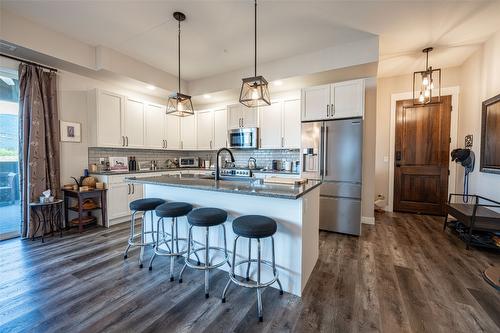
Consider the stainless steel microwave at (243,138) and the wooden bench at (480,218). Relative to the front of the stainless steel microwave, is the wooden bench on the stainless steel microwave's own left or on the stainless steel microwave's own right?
on the stainless steel microwave's own left

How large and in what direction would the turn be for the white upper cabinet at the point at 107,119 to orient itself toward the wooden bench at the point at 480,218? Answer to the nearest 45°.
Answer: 0° — it already faces it

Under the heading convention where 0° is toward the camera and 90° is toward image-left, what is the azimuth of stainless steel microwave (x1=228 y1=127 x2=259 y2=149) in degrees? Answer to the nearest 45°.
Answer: approximately 45°

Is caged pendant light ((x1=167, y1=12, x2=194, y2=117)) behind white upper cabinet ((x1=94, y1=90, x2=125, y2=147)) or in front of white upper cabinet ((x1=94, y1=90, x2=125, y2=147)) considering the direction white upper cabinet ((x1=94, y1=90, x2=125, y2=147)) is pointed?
in front

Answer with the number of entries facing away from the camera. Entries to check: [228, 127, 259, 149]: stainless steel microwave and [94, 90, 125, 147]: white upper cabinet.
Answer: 0

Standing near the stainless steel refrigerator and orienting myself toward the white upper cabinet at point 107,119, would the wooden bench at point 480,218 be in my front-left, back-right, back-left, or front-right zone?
back-left

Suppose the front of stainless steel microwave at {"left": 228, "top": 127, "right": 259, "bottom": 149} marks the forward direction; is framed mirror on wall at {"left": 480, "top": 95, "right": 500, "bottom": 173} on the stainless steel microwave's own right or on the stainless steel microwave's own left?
on the stainless steel microwave's own left

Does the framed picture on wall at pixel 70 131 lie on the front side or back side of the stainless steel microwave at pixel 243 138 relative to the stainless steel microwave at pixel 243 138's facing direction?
on the front side

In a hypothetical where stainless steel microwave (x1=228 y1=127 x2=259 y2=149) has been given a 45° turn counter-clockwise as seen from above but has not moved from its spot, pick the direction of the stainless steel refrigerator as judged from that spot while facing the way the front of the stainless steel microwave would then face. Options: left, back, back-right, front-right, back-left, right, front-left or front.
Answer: front-left

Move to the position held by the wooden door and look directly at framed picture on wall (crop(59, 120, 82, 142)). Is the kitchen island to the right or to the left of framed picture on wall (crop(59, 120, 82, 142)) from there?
left
